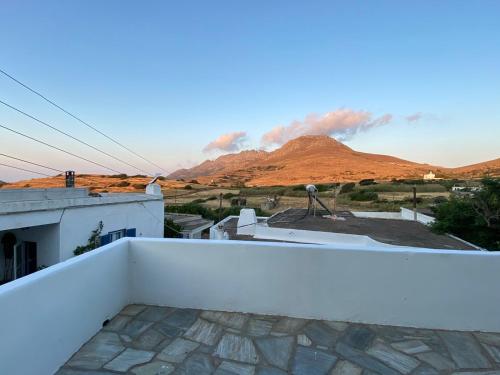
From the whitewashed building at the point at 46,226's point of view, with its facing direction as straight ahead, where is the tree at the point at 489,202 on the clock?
The tree is roughly at 11 o'clock from the whitewashed building.

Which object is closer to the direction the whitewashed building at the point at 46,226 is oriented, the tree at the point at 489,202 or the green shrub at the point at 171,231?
the tree

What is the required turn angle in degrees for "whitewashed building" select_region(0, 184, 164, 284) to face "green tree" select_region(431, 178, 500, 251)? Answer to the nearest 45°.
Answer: approximately 45° to its left

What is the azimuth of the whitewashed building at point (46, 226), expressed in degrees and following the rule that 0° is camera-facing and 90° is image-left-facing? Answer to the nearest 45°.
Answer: approximately 315°

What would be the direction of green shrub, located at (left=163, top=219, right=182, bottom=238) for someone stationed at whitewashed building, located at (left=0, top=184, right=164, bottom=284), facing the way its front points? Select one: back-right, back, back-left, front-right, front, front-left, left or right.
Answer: left
